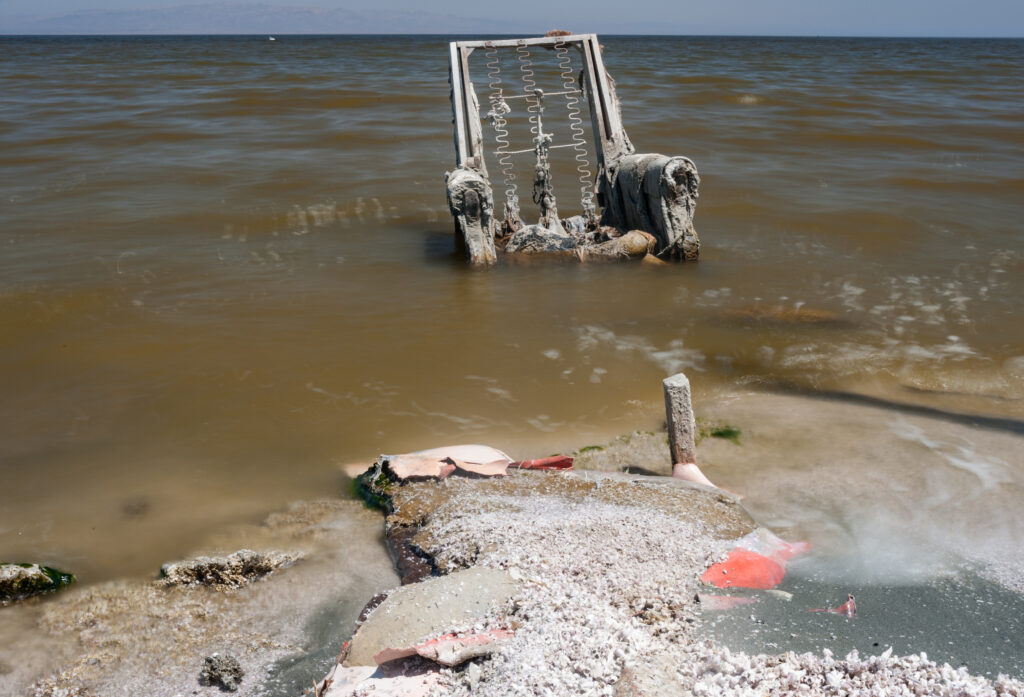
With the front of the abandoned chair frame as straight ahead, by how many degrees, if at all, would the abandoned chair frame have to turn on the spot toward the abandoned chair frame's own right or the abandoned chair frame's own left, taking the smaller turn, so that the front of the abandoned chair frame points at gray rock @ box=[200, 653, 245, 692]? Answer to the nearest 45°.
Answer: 0° — it already faces it

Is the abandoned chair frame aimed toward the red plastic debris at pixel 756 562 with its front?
yes

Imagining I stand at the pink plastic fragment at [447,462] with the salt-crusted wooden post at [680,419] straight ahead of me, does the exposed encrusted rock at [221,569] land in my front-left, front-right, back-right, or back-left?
back-right

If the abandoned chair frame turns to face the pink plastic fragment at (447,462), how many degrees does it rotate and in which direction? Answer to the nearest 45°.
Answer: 0° — it already faces it

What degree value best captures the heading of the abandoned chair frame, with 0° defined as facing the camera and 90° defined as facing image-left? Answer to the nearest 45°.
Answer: approximately 0°

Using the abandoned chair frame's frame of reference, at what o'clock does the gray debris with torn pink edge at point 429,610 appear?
The gray debris with torn pink edge is roughly at 12 o'clock from the abandoned chair frame.

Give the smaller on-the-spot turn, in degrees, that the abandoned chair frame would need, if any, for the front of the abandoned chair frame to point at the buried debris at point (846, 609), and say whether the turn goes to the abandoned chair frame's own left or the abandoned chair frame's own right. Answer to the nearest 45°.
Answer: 0° — it already faces it

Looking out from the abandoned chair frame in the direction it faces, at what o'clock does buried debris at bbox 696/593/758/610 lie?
The buried debris is roughly at 12 o'clock from the abandoned chair frame.
